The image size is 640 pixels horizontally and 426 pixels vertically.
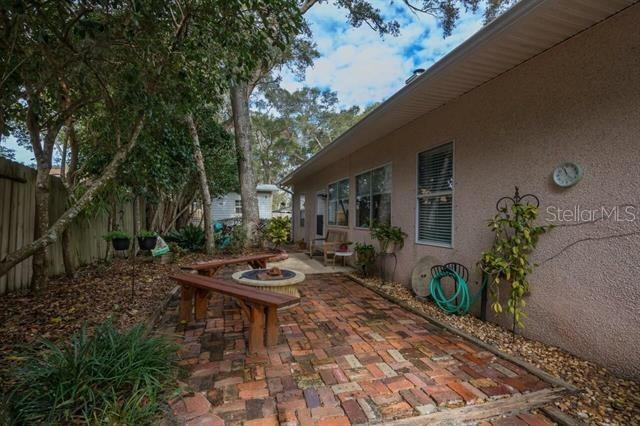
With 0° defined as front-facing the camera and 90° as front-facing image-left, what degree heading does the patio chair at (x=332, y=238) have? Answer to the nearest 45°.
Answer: approximately 45°

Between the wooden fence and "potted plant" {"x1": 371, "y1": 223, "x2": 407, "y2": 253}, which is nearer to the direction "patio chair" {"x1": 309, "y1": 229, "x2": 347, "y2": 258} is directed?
the wooden fence

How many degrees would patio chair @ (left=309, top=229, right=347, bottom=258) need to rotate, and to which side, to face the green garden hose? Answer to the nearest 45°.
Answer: approximately 45° to its left

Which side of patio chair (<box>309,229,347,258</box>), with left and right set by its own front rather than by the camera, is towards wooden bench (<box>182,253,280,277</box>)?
front

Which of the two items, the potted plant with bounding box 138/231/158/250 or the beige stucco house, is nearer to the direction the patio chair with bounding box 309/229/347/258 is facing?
the potted plant

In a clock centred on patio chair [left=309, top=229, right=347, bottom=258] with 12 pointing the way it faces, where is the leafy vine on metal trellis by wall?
The leafy vine on metal trellis by wall is roughly at 10 o'clock from the patio chair.

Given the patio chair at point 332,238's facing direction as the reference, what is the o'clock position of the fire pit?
The fire pit is roughly at 11 o'clock from the patio chair.

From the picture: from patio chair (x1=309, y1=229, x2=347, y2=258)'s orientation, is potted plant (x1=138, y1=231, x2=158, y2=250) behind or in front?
in front

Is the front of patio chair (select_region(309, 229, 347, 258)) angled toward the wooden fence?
yes

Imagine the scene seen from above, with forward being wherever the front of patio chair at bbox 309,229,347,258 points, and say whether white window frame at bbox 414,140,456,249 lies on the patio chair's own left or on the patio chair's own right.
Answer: on the patio chair's own left

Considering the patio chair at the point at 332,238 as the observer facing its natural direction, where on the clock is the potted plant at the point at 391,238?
The potted plant is roughly at 10 o'clock from the patio chair.

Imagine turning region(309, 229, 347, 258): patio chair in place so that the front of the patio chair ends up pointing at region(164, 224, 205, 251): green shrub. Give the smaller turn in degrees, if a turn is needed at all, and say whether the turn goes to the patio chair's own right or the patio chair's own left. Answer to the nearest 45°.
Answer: approximately 45° to the patio chair's own right
